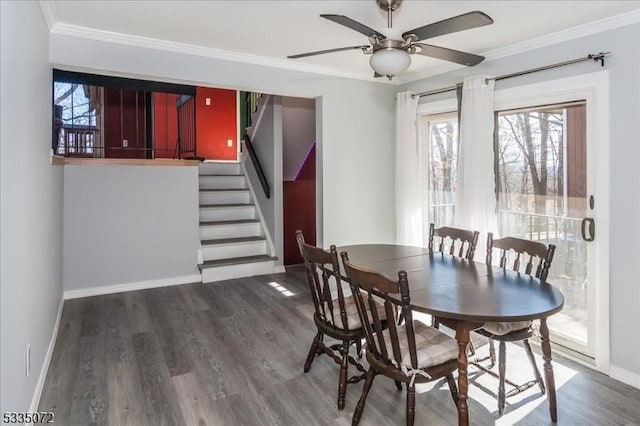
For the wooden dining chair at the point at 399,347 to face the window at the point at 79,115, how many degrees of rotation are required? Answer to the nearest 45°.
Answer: approximately 90° to its left

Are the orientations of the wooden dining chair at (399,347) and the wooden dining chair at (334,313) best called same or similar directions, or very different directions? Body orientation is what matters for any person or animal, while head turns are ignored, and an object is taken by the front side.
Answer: same or similar directions

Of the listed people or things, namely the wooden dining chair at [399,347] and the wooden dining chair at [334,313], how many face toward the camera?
0

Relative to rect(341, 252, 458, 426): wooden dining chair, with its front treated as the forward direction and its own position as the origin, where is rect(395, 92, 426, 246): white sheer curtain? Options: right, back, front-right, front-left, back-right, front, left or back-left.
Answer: front-left

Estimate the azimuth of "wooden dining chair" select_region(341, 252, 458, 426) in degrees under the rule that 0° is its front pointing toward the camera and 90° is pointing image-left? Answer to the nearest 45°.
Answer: approximately 225°

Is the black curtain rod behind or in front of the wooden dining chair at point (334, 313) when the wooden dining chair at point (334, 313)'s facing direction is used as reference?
in front

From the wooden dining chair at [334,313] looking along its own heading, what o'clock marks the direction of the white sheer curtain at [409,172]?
The white sheer curtain is roughly at 11 o'clock from the wooden dining chair.

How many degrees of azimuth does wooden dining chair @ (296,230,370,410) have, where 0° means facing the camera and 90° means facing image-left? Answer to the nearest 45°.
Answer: approximately 225°

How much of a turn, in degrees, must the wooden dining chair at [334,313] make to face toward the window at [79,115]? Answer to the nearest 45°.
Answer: approximately 90° to its left

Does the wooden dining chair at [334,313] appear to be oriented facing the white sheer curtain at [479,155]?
yes

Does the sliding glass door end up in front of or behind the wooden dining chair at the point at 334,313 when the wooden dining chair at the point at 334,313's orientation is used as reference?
in front

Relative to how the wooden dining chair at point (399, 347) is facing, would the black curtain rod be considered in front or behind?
in front
